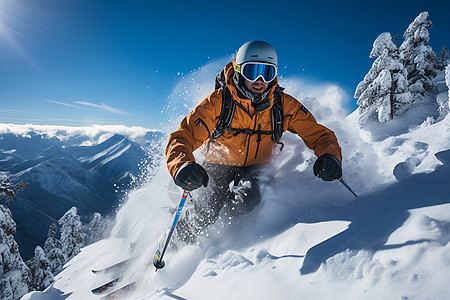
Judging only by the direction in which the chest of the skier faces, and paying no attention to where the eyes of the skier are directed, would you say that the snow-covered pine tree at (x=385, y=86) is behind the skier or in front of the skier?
behind

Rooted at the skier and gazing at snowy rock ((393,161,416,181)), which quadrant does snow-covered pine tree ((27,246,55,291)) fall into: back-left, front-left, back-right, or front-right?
front-left

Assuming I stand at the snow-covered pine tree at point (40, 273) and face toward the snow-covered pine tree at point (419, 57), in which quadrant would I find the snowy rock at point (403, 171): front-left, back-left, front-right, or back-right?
front-right

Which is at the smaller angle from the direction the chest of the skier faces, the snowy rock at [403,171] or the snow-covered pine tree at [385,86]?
the snowy rock

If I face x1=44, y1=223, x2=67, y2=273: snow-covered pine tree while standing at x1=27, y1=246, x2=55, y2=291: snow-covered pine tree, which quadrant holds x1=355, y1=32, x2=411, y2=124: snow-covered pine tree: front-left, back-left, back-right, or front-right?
back-right

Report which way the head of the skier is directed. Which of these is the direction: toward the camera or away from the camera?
toward the camera

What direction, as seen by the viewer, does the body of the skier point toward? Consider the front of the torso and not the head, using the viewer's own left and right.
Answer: facing the viewer

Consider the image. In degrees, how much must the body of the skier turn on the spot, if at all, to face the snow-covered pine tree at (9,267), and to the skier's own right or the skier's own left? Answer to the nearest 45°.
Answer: approximately 135° to the skier's own right

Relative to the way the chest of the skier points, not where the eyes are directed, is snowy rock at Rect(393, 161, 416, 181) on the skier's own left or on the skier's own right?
on the skier's own left
